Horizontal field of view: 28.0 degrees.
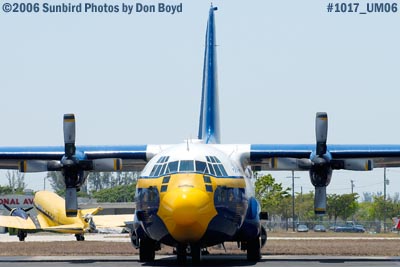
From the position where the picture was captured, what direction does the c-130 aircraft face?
facing the viewer
